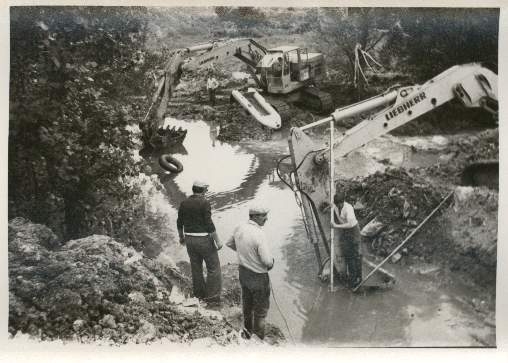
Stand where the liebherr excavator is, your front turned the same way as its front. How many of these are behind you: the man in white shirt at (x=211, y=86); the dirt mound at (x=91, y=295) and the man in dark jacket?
0

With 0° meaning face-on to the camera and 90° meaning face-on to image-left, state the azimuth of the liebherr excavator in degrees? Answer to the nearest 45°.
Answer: approximately 90°

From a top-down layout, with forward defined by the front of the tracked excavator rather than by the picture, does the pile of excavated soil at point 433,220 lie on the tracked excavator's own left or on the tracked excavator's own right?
on the tracked excavator's own left

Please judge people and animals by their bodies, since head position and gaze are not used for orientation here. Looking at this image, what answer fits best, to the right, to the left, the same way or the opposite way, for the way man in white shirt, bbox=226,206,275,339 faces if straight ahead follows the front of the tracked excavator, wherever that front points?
the opposite way

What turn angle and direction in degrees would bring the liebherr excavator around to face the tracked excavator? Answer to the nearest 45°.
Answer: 0° — it already faces it

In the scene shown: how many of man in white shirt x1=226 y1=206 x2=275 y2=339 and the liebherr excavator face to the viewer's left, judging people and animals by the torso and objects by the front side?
1

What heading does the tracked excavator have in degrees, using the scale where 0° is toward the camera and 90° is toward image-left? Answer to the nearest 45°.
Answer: approximately 45°

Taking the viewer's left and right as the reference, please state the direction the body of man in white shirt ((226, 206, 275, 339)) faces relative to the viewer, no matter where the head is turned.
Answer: facing away from the viewer and to the right of the viewer

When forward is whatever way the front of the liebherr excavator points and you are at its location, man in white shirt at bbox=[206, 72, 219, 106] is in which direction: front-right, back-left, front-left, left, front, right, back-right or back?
front

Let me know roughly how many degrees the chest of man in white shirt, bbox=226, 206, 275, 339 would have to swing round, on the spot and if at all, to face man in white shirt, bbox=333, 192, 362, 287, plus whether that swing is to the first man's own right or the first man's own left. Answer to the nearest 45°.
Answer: approximately 45° to the first man's own right

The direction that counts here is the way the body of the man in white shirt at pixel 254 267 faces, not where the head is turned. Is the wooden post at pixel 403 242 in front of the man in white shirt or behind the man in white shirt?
in front
